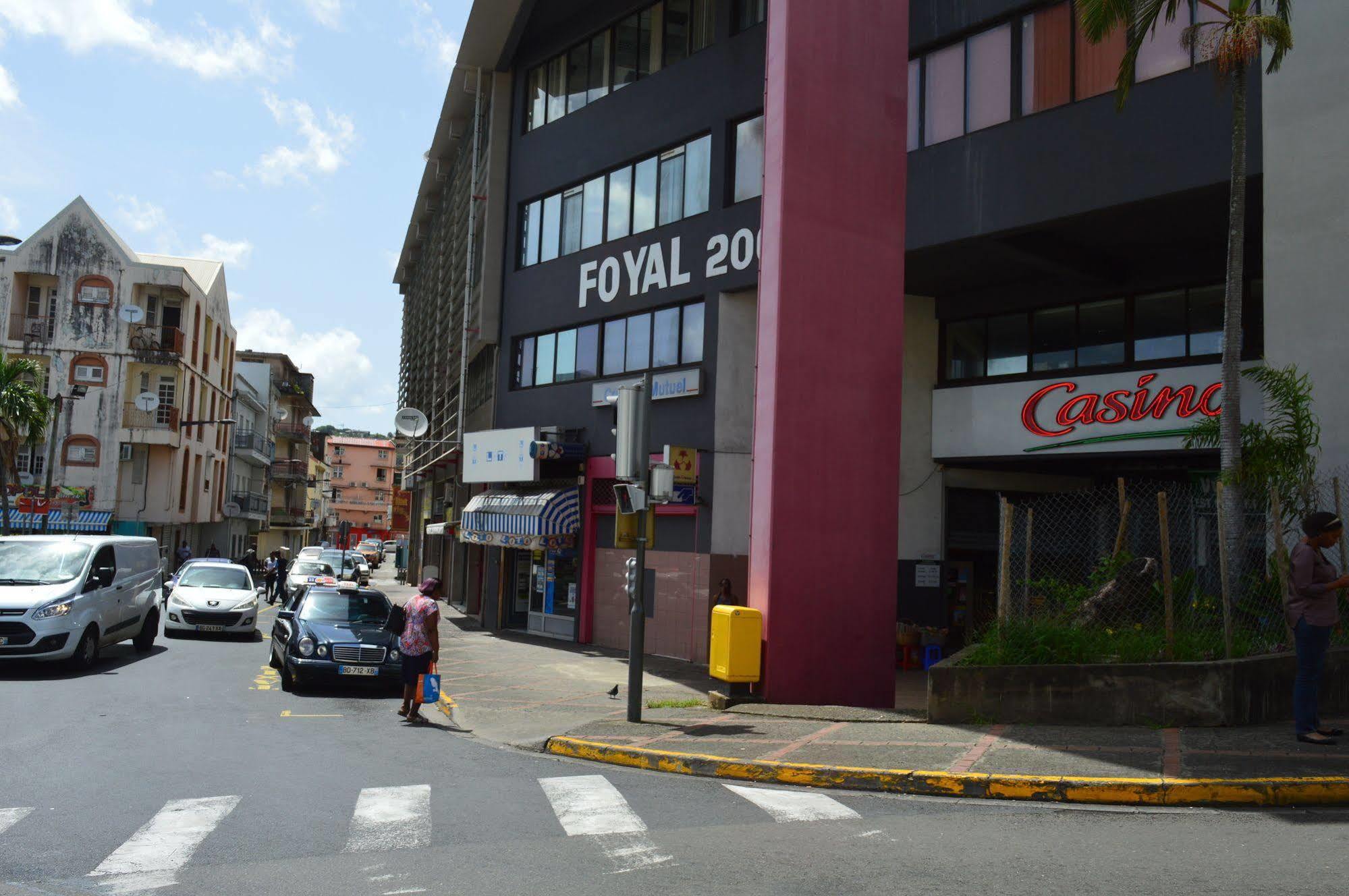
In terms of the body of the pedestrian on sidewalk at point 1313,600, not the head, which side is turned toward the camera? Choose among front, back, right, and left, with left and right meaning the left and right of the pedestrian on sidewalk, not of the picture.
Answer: right

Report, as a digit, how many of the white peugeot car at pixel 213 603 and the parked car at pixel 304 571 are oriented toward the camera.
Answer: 2

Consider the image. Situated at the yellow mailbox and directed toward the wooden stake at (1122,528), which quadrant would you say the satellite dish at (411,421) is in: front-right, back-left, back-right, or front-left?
back-left

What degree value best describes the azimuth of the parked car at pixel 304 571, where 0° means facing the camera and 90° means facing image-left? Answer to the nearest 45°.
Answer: approximately 0°

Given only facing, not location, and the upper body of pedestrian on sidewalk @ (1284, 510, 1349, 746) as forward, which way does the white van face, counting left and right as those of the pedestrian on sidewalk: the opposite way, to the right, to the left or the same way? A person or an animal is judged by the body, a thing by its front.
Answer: to the right

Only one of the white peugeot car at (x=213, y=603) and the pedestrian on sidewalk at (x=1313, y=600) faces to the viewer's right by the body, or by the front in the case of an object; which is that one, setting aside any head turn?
the pedestrian on sidewalk

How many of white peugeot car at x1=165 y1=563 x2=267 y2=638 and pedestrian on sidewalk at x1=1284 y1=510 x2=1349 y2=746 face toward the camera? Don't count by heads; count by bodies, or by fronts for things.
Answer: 1

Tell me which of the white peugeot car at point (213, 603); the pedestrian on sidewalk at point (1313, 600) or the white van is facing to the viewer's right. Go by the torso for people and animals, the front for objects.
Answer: the pedestrian on sidewalk

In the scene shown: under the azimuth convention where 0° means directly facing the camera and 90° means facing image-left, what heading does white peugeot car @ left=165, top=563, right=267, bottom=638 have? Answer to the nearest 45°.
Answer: approximately 0°

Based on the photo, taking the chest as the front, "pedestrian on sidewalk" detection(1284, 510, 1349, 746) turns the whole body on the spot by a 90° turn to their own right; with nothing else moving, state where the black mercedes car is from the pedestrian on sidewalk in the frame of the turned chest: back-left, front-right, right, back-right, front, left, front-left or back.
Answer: right
